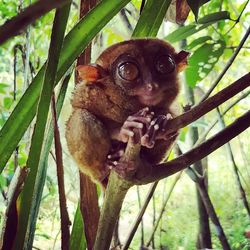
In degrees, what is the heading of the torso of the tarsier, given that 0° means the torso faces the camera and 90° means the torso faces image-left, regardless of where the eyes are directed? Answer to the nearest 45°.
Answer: approximately 315°
